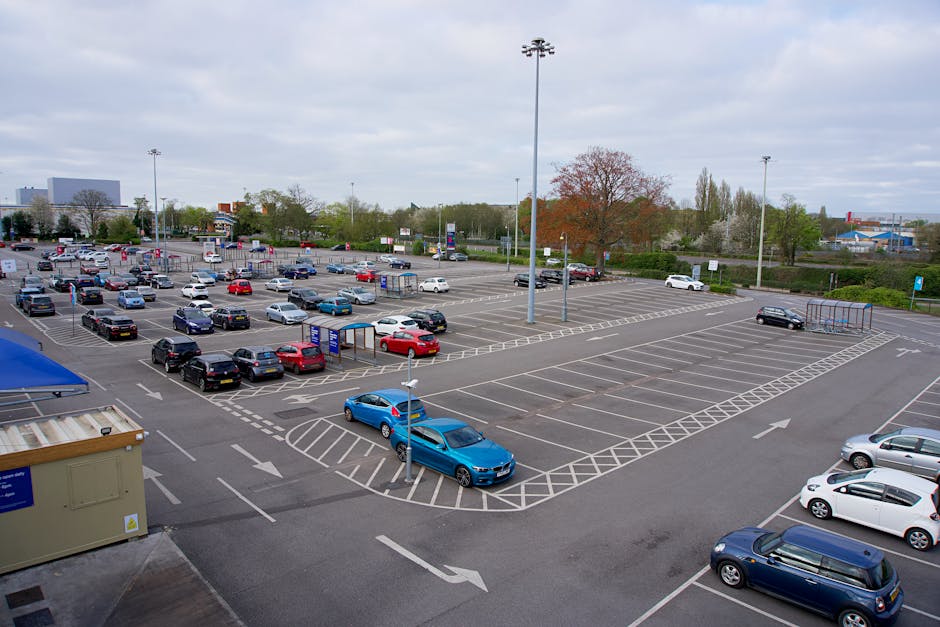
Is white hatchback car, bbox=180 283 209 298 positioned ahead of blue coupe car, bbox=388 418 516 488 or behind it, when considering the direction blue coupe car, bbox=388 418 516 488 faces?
behind

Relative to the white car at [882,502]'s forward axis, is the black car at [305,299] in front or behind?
in front

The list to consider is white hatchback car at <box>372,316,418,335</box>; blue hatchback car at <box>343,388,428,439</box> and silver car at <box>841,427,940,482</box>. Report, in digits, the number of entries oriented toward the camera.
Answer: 0

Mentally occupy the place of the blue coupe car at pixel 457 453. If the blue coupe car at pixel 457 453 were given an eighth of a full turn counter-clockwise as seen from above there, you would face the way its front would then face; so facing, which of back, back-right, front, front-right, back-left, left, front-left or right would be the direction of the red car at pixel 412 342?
left

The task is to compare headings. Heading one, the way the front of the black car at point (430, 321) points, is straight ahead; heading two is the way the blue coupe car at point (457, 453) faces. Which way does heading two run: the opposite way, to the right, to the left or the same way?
the opposite way

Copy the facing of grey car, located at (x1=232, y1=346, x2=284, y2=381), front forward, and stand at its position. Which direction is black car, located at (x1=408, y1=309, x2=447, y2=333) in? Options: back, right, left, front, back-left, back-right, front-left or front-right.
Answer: right

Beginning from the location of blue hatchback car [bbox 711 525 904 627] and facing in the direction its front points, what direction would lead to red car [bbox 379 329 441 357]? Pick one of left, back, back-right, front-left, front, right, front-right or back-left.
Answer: front

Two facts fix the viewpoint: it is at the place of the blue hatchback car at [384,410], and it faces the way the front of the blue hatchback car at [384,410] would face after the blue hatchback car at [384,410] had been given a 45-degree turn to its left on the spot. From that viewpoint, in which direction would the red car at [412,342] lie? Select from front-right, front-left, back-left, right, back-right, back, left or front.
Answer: right

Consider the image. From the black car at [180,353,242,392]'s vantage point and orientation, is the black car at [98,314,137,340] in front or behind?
in front
